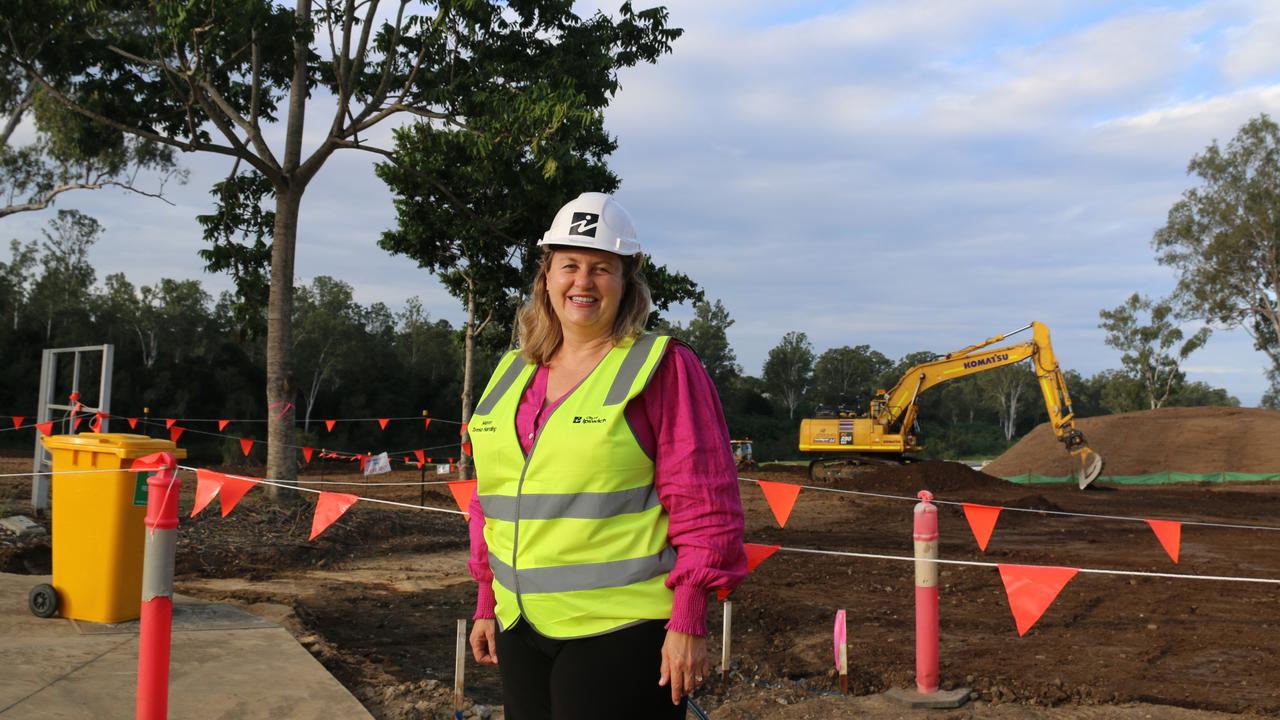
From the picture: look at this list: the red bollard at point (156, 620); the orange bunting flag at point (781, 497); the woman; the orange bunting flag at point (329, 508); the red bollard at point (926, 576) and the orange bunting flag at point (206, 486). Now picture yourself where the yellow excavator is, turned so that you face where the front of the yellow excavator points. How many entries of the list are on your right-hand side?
6

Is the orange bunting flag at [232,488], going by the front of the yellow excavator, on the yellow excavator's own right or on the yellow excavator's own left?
on the yellow excavator's own right

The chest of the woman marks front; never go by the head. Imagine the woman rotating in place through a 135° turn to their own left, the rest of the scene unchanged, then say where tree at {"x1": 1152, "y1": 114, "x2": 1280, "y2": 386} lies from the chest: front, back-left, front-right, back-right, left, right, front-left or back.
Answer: front-left

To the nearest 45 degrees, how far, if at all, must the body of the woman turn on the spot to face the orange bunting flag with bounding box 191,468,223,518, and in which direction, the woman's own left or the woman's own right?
approximately 90° to the woman's own right

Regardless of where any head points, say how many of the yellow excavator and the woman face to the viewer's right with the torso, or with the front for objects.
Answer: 1

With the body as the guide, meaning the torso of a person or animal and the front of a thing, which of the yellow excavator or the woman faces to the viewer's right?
the yellow excavator

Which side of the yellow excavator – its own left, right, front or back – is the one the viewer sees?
right

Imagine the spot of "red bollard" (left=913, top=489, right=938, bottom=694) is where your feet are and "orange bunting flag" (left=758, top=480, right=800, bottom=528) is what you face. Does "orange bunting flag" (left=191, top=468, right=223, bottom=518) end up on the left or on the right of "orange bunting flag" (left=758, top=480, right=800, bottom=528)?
left

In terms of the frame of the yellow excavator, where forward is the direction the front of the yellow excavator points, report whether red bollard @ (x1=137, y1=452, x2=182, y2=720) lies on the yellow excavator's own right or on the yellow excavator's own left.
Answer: on the yellow excavator's own right

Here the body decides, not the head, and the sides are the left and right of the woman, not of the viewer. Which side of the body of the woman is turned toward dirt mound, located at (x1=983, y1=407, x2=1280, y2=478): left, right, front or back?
back

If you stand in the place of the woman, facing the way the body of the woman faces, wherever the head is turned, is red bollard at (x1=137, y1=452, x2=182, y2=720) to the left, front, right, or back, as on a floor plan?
right

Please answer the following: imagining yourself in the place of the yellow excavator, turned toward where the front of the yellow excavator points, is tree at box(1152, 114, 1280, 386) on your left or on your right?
on your left

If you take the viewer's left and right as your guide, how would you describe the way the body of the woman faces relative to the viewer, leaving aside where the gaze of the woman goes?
facing the viewer and to the left of the viewer

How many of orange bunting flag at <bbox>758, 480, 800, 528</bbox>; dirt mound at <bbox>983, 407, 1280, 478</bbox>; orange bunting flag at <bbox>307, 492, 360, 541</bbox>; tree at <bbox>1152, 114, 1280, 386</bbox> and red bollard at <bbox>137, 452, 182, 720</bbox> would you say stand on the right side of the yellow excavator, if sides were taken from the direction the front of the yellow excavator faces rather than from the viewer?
3

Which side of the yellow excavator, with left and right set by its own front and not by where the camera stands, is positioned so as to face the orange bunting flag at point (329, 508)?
right
